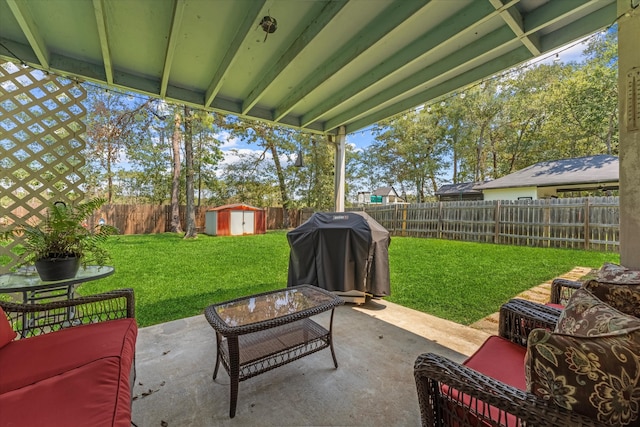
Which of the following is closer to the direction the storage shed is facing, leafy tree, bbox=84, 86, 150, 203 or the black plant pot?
the black plant pot

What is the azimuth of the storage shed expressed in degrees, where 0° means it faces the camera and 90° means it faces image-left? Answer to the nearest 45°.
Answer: approximately 0°

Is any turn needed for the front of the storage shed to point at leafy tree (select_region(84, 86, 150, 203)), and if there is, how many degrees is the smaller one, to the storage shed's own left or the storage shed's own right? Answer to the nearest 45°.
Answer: approximately 90° to the storage shed's own right

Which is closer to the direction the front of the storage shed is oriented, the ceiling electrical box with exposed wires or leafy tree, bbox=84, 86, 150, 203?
the ceiling electrical box with exposed wires

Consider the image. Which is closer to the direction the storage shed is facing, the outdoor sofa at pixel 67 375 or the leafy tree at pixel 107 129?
the outdoor sofa

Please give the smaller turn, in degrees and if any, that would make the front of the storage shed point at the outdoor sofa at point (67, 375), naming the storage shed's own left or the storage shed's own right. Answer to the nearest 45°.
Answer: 0° — it already faces it

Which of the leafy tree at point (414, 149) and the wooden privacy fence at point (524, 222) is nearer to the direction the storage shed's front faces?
the wooden privacy fence

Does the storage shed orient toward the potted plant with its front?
yes

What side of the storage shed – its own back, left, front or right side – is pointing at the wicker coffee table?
front

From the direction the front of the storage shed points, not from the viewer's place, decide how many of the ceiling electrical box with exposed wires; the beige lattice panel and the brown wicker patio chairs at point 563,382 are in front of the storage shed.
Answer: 3

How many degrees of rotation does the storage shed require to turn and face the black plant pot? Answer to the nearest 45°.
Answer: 0° — it already faces it

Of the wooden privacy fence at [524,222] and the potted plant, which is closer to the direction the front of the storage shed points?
the potted plant

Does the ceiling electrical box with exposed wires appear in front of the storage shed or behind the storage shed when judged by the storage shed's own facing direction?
in front

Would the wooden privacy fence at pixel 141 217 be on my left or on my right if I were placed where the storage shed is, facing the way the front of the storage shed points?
on my right

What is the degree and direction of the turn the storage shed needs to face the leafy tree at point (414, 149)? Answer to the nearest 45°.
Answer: approximately 90° to its left
